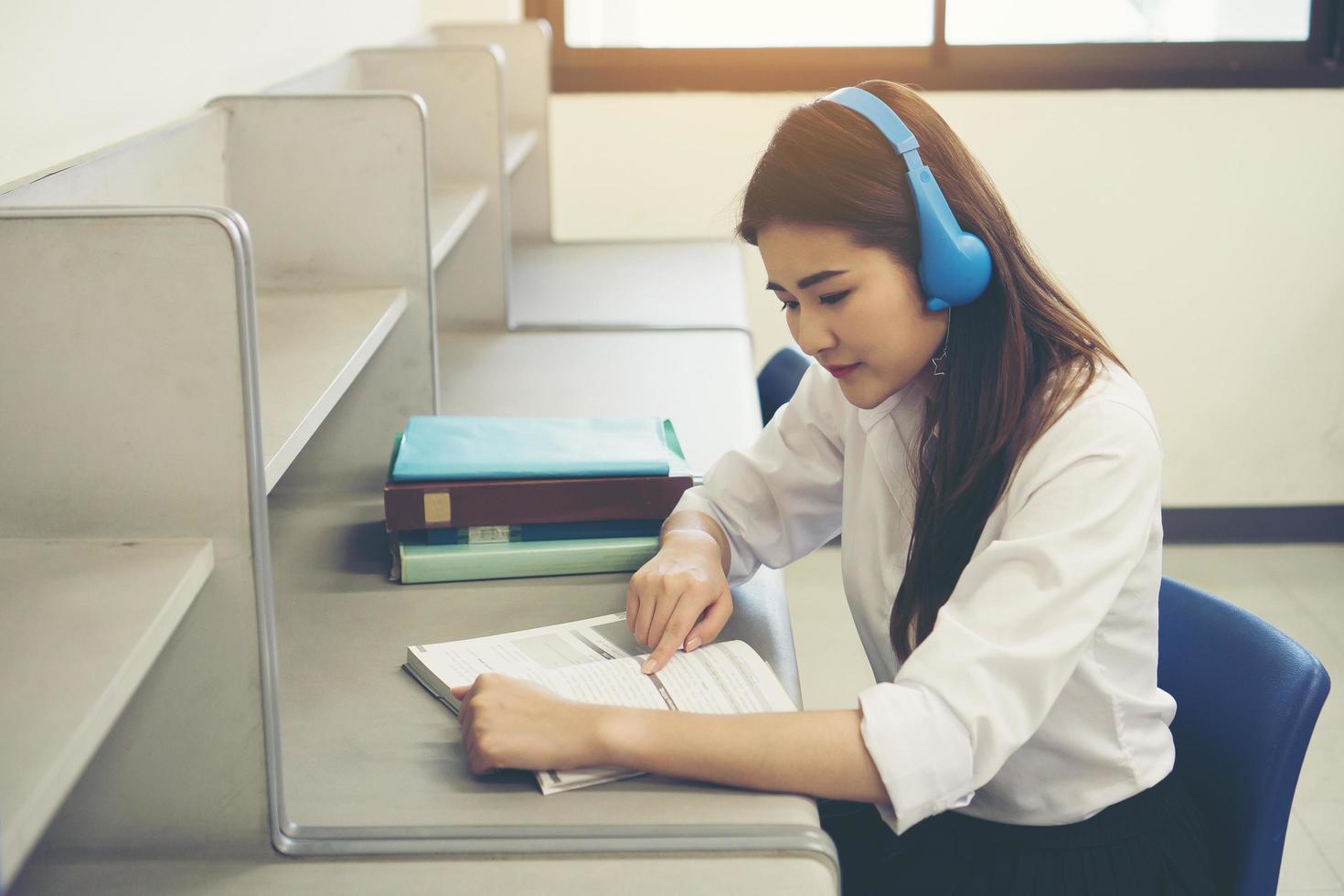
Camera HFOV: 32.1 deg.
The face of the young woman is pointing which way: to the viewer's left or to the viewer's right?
to the viewer's left

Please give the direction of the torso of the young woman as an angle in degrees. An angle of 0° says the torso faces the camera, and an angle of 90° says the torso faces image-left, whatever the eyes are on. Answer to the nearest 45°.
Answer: approximately 45°

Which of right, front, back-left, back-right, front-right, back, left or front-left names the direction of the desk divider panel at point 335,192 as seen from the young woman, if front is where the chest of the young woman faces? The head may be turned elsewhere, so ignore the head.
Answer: right

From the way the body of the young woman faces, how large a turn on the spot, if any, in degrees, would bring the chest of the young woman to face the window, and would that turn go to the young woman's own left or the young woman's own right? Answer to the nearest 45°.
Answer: approximately 135° to the young woman's own right

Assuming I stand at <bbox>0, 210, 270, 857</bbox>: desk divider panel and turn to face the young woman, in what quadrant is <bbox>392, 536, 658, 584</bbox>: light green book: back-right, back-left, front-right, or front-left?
front-left
